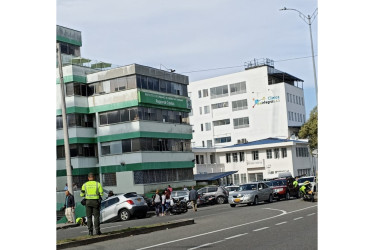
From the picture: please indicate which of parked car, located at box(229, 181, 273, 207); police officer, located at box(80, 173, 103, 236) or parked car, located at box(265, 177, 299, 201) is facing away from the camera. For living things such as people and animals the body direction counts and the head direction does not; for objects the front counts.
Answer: the police officer

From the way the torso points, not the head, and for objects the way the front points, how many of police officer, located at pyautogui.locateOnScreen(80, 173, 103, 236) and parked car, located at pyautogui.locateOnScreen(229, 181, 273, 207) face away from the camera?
1

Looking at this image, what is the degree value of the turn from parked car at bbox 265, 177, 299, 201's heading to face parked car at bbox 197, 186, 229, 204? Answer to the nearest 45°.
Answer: approximately 90° to its right

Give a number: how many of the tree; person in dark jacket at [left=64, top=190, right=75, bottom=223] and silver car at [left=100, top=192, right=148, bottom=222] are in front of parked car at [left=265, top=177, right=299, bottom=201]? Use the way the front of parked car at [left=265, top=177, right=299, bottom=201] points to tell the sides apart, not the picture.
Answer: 2

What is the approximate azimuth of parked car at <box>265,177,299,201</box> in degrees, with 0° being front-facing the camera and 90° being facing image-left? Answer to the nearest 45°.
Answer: approximately 45°

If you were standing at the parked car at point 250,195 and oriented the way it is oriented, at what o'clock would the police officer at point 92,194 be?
The police officer is roughly at 11 o'clock from the parked car.

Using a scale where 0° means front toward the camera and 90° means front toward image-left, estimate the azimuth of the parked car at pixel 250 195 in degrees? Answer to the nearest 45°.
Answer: approximately 45°

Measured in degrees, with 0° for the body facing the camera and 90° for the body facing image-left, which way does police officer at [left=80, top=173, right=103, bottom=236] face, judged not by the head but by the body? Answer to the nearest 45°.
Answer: approximately 180°

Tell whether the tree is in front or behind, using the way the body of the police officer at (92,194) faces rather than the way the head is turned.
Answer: in front

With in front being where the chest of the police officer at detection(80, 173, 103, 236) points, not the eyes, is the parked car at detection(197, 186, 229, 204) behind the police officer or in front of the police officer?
in front

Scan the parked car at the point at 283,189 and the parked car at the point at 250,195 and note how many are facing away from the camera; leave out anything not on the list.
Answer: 0
